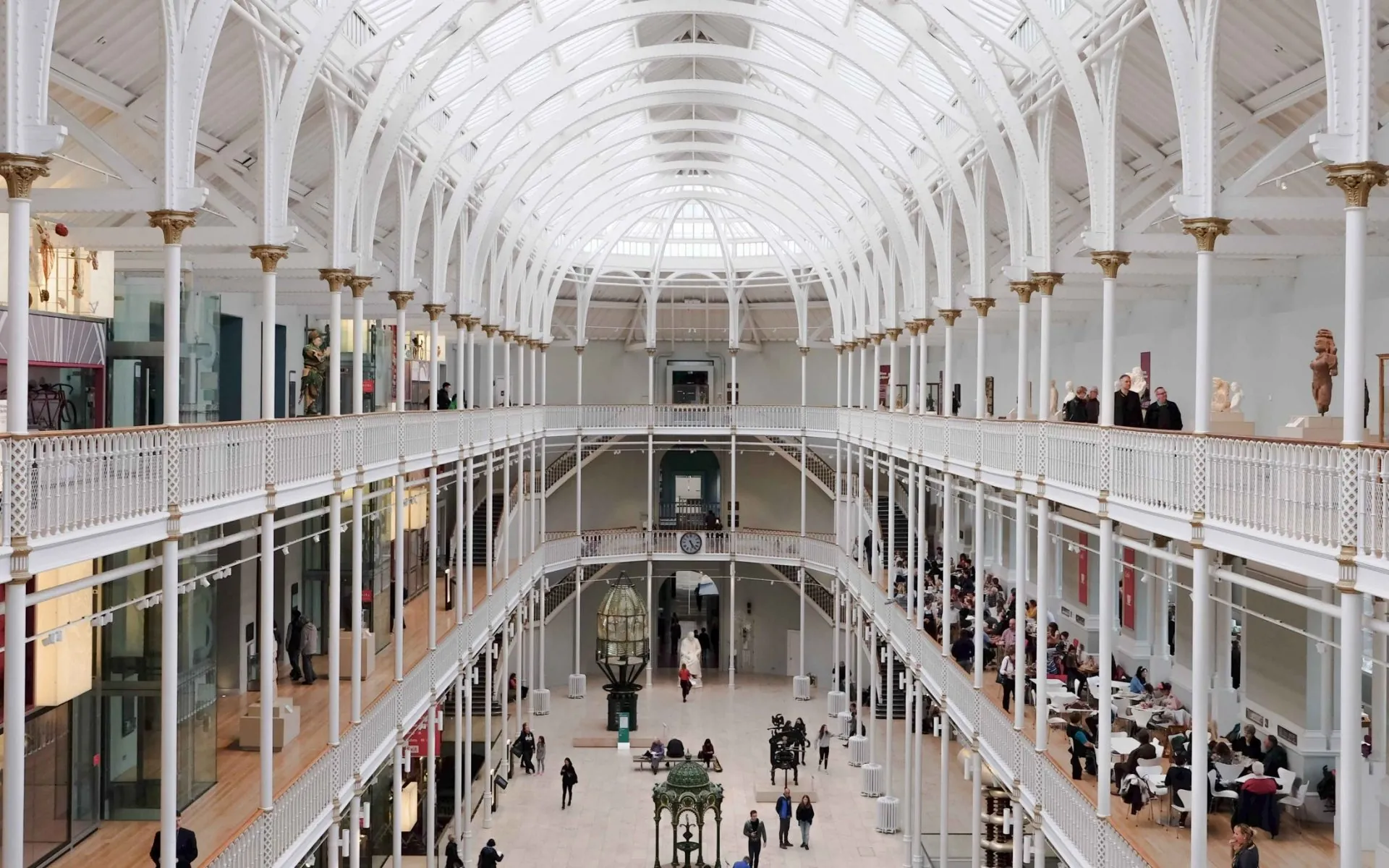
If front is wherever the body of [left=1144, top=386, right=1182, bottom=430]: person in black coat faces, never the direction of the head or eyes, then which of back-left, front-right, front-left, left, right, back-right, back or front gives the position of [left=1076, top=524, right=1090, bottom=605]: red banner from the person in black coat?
back

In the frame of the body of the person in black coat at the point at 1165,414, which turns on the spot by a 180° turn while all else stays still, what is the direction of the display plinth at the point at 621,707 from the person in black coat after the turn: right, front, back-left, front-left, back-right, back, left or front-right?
front-left

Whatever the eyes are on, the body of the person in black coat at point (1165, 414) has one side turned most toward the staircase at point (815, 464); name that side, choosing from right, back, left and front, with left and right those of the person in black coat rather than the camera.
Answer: back

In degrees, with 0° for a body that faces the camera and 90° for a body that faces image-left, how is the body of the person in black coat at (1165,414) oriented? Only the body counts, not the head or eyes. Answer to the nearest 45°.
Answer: approximately 0°

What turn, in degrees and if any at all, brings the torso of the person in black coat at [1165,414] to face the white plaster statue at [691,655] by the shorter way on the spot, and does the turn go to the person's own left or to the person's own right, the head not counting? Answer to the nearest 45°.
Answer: approximately 135° to the person's own right

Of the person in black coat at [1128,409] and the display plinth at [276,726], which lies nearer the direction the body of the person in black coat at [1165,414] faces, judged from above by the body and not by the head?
the display plinth

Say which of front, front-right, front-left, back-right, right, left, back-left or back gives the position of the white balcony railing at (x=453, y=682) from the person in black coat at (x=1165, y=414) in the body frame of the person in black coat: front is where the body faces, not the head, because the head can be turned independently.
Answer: right

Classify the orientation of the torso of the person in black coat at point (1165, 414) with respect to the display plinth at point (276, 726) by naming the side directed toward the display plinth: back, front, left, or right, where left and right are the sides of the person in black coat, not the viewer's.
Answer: right

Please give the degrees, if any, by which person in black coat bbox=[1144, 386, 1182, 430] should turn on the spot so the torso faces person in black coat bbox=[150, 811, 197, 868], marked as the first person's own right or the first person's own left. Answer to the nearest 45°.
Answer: approximately 45° to the first person's own right

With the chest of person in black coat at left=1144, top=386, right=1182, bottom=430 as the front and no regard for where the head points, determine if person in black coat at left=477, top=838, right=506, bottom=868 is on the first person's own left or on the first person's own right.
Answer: on the first person's own right

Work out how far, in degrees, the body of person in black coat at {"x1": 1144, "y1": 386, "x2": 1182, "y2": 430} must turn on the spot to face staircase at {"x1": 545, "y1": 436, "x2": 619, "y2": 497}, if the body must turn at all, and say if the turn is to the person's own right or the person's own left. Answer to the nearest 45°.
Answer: approximately 135° to the person's own right

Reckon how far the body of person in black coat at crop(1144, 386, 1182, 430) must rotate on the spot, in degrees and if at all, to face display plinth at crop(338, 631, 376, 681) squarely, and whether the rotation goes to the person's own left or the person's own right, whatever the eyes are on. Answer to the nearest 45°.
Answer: approximately 90° to the person's own right

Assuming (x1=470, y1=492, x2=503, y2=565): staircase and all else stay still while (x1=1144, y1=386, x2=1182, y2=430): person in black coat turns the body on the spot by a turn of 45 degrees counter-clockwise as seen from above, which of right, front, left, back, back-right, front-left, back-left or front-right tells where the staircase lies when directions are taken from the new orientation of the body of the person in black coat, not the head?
back

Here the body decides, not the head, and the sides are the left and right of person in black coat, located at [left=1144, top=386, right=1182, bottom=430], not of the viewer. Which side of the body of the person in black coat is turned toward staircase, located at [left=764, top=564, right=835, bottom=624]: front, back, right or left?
back

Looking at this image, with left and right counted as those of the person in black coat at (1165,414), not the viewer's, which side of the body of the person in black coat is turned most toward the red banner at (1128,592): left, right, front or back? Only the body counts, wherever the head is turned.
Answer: back
